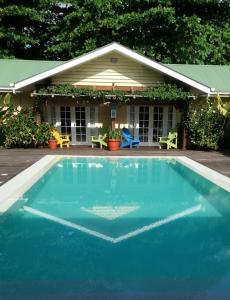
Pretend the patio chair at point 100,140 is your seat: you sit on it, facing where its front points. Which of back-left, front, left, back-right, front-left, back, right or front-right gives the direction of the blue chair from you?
back-left

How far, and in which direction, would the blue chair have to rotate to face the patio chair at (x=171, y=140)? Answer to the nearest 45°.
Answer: approximately 45° to its left

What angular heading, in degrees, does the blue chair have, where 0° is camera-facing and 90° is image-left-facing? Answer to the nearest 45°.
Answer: approximately 315°

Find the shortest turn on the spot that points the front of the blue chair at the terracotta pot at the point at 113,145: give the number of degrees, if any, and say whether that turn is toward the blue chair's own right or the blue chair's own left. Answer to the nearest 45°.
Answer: approximately 90° to the blue chair's own right
